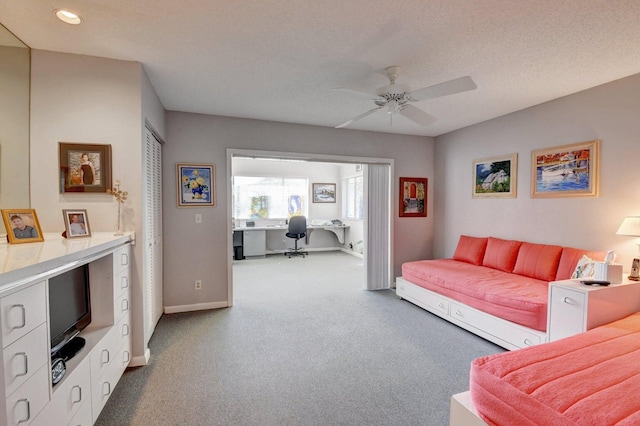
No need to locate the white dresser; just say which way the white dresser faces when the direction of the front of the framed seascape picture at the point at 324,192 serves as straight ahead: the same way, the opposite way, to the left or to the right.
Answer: to the left

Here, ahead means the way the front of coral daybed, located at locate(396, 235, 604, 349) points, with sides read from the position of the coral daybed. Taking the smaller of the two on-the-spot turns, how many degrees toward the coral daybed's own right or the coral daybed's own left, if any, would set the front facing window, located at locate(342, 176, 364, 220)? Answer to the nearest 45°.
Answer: approximately 90° to the coral daybed's own right

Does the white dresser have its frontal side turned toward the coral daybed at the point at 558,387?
yes

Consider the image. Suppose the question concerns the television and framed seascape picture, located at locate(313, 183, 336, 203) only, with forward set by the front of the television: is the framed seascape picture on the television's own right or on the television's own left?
on the television's own left

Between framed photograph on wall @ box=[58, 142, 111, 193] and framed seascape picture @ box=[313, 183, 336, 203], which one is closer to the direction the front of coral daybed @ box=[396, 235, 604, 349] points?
the framed photograph on wall

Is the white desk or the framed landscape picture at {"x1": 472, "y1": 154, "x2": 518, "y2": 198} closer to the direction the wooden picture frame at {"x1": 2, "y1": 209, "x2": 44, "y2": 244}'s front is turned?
the framed landscape picture

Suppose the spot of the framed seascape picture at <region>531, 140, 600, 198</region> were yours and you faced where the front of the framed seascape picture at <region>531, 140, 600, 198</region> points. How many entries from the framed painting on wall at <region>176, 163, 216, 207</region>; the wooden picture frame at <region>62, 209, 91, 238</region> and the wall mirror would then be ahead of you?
3

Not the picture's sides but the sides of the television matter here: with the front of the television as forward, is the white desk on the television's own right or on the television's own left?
on the television's own left

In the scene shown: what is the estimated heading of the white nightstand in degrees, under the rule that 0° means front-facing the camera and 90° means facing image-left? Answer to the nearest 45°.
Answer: approximately 45°
